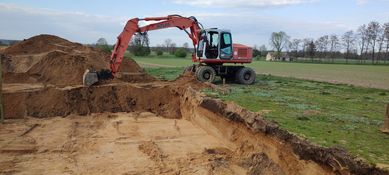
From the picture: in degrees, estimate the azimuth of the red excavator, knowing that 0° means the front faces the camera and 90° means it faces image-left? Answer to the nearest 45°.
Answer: approximately 90°
